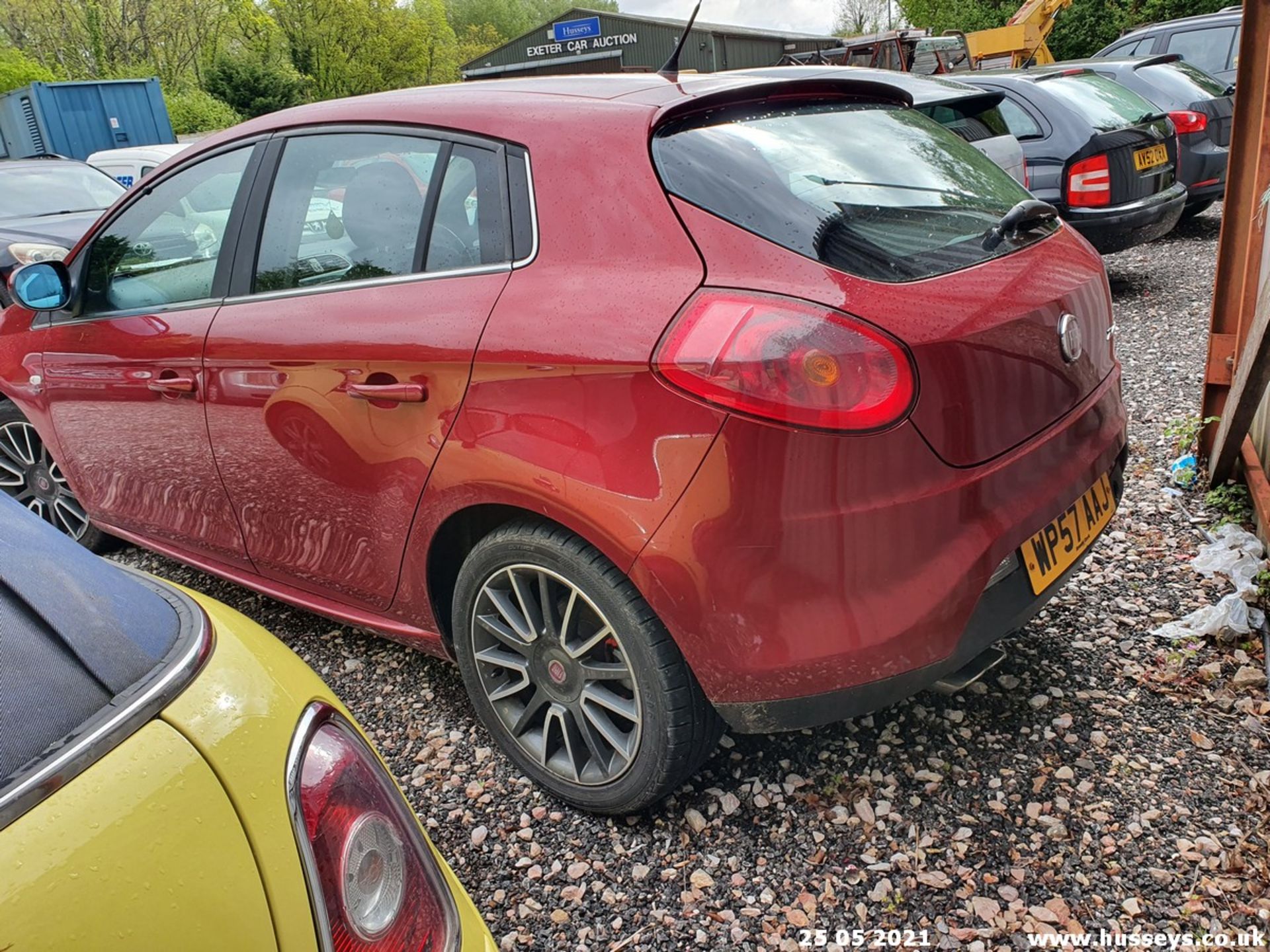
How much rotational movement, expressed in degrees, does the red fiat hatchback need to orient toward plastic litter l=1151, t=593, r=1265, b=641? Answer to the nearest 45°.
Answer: approximately 135° to its right

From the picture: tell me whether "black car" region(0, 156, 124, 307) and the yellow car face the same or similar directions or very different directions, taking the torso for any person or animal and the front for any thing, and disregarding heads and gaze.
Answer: very different directions

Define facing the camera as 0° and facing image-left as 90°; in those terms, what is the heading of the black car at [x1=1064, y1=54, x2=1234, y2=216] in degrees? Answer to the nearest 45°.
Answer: approximately 135°

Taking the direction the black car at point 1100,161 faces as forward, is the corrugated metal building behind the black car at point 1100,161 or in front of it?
in front

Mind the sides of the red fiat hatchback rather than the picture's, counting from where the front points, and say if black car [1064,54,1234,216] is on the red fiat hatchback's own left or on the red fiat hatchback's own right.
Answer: on the red fiat hatchback's own right

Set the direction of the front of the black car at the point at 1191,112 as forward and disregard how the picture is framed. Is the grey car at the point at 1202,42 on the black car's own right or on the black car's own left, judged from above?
on the black car's own right

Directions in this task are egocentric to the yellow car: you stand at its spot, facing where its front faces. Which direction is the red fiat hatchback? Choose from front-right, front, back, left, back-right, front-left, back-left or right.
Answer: right

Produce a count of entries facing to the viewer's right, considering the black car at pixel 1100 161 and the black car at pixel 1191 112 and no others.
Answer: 0

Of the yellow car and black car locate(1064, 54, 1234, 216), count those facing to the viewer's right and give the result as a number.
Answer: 0
